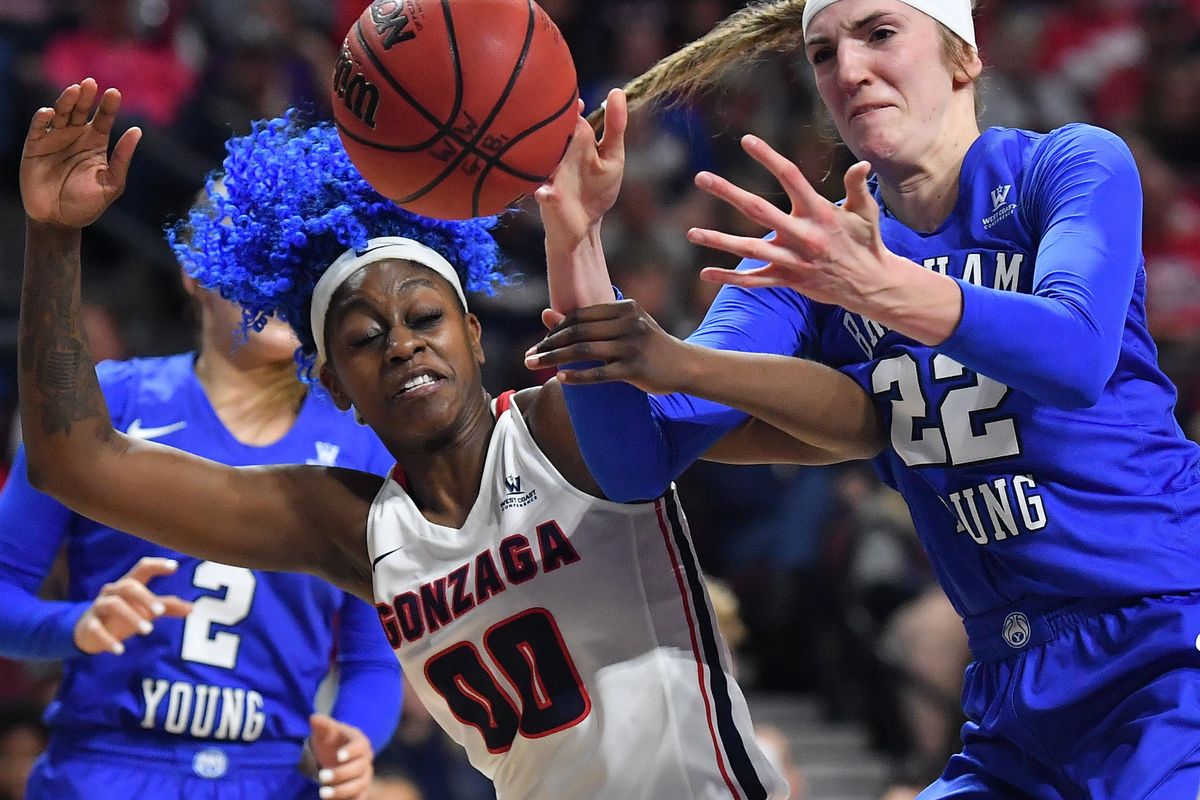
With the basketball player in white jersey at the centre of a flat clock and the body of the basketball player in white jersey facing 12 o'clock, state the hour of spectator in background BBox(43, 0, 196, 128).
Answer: The spectator in background is roughly at 4 o'clock from the basketball player in white jersey.

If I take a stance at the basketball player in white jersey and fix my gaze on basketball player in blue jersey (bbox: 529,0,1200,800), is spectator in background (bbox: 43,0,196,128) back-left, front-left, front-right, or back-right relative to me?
back-left

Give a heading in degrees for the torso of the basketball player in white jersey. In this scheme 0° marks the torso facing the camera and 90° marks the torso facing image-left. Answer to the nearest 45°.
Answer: approximately 45°

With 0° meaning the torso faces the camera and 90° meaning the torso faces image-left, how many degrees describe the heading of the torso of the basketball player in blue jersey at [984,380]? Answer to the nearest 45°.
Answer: approximately 45°

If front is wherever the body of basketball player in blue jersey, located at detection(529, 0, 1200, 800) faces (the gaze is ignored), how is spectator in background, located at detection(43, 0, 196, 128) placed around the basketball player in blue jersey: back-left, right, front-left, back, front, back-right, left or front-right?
right

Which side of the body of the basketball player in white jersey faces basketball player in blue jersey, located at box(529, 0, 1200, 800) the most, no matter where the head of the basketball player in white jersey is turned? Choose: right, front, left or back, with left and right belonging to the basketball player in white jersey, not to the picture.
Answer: left

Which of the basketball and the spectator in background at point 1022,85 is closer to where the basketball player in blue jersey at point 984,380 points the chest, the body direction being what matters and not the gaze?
the basketball

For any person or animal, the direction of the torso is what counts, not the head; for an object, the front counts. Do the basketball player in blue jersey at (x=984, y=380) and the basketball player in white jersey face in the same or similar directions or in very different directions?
same or similar directions

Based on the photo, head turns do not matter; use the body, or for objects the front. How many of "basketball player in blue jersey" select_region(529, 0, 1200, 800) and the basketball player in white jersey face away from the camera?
0

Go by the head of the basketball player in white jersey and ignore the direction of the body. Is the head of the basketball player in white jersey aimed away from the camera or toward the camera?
toward the camera

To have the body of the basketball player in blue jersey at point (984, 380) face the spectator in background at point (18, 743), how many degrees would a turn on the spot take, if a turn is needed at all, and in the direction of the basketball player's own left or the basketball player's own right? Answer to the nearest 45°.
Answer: approximately 90° to the basketball player's own right

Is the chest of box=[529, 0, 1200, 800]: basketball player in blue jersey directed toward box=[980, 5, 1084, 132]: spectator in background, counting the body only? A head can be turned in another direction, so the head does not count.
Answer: no

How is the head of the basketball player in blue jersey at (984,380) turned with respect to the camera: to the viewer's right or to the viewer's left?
to the viewer's left
